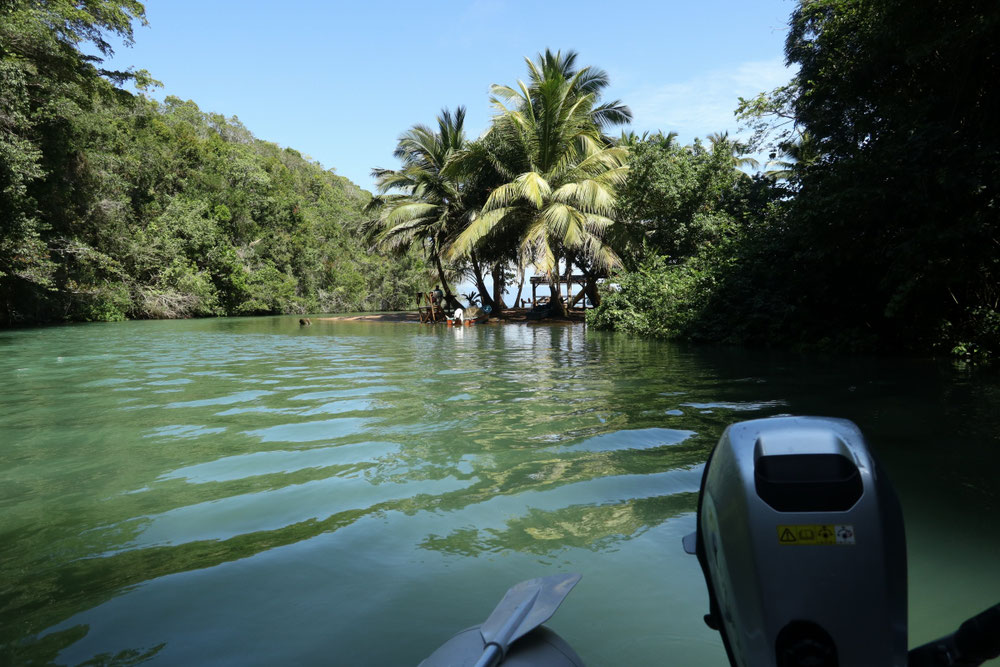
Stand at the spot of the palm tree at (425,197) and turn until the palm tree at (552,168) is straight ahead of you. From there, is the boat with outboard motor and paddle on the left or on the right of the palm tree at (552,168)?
right

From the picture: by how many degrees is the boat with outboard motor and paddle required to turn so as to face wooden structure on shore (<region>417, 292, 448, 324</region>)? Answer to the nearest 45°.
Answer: approximately 135° to its right

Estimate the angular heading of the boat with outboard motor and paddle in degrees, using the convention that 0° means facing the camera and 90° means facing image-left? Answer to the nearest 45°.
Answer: approximately 0°

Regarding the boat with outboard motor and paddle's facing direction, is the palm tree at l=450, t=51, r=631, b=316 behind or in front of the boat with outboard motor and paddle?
behind

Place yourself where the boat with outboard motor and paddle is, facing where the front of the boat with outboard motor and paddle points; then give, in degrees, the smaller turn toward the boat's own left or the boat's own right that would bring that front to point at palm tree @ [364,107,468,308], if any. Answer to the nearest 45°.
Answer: approximately 135° to the boat's own right
